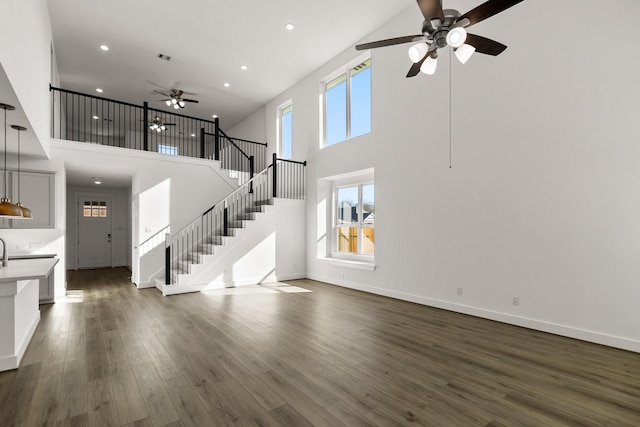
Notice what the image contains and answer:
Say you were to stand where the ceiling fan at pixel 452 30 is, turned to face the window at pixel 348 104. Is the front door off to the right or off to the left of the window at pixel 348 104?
left

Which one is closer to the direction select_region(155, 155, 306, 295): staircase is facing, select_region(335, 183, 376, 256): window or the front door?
the front door

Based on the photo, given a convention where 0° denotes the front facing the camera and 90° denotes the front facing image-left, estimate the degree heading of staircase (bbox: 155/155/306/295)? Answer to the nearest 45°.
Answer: approximately 90°

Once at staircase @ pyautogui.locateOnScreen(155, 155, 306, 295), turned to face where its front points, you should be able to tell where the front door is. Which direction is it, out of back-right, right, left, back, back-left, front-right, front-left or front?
front-right

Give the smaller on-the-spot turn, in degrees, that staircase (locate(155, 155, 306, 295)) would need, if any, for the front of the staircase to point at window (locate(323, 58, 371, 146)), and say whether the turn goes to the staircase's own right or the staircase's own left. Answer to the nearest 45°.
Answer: approximately 135° to the staircase's own left

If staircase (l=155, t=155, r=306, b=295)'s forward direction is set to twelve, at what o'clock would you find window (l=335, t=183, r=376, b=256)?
The window is roughly at 7 o'clock from the staircase.

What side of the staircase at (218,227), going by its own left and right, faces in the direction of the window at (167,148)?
right
